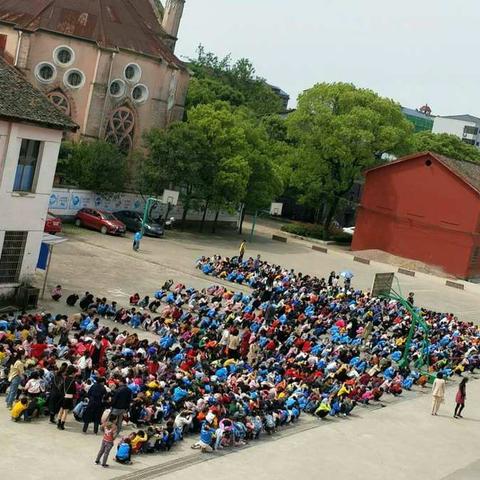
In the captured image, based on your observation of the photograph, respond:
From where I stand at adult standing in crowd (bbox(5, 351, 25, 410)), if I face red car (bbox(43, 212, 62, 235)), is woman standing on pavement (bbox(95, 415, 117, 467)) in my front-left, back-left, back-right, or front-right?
back-right

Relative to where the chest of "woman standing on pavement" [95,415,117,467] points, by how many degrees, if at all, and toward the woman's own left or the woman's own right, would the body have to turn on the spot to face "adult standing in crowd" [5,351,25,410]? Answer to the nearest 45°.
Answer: approximately 90° to the woman's own left

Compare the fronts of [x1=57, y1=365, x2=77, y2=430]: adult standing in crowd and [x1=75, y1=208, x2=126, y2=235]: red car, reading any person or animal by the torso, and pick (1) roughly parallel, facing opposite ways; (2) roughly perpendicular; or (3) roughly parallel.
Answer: roughly perpendicular

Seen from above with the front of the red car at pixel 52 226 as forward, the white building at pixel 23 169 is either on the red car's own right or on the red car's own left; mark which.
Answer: on the red car's own right

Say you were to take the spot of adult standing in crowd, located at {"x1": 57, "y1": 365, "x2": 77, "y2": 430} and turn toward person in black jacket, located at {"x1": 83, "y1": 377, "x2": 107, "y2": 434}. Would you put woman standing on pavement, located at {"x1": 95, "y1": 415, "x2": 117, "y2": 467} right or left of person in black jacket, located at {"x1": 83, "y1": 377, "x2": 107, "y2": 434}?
right

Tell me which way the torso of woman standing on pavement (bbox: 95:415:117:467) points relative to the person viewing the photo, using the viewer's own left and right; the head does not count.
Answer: facing away from the viewer and to the right of the viewer

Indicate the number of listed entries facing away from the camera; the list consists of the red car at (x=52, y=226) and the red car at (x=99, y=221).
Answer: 0
